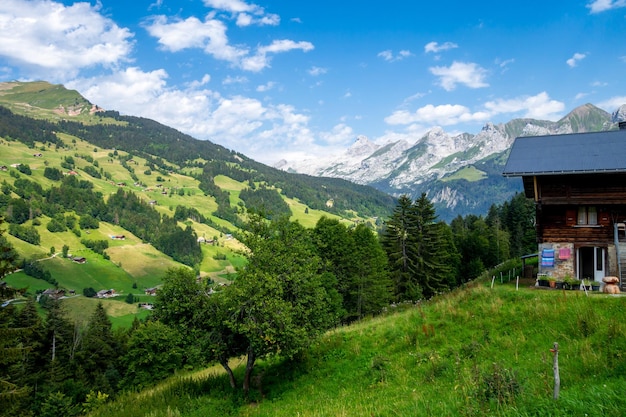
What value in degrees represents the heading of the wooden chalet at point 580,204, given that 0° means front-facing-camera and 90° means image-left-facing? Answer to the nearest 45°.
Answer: approximately 0°
